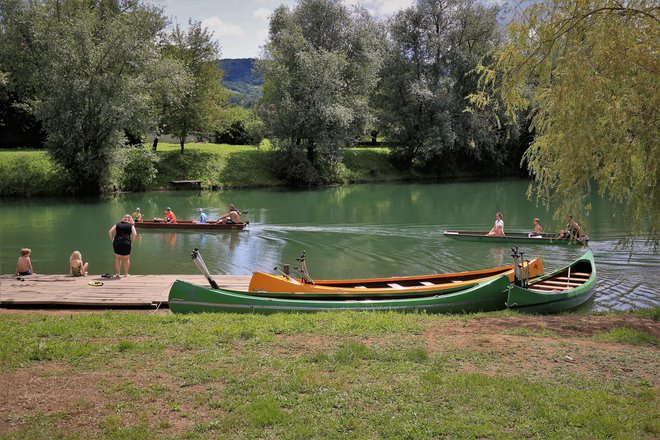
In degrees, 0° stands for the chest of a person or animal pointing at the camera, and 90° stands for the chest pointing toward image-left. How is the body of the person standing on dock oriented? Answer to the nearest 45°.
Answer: approximately 180°

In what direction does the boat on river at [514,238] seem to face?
to the viewer's left

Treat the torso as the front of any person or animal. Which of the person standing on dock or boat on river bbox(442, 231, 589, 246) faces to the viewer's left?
the boat on river

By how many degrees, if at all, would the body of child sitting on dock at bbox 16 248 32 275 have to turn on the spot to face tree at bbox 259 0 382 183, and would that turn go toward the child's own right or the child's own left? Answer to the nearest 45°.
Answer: approximately 45° to the child's own right

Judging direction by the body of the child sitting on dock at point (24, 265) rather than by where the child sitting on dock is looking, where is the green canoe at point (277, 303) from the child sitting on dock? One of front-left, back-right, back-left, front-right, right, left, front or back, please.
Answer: back-right

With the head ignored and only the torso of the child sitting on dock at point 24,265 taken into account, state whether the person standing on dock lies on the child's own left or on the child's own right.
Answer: on the child's own right

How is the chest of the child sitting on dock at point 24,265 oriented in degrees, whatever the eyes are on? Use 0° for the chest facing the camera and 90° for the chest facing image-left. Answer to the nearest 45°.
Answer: approximately 180°

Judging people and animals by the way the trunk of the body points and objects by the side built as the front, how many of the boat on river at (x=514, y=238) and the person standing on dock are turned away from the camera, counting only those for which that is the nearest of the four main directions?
1

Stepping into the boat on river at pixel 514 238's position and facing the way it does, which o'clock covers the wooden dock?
The wooden dock is roughly at 10 o'clock from the boat on river.

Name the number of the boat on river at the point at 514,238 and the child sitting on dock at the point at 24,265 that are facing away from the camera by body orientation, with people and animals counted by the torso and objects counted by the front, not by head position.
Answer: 1

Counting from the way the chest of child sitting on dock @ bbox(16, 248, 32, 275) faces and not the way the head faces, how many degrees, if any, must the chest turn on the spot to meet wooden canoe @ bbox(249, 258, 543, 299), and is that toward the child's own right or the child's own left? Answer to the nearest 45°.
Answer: approximately 135° to the child's own right
